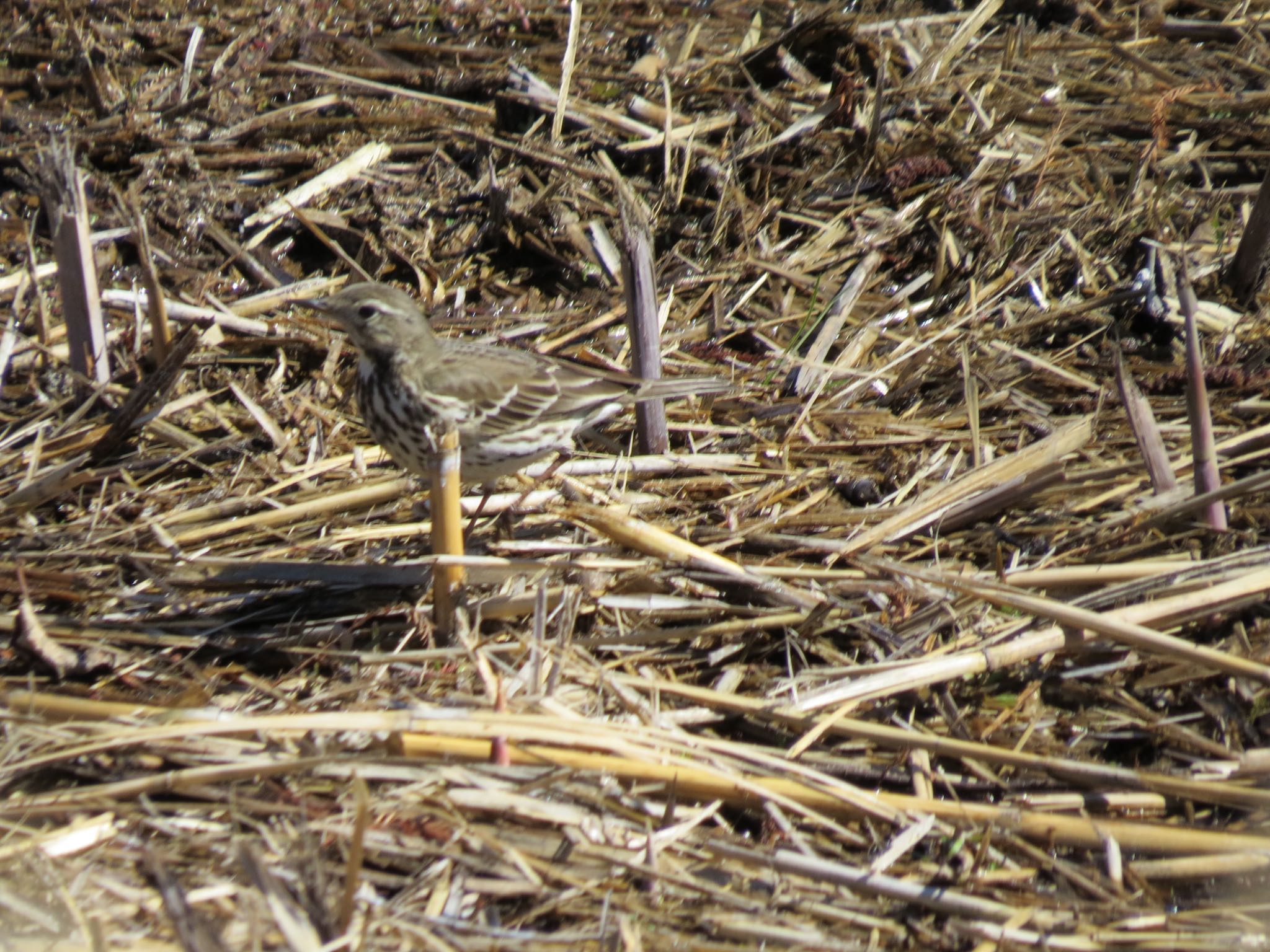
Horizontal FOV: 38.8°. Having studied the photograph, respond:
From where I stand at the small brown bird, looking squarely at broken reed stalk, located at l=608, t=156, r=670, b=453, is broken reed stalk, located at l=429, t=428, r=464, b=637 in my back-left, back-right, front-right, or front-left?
back-right

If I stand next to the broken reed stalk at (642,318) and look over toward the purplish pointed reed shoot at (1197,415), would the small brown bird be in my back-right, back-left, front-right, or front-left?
back-right

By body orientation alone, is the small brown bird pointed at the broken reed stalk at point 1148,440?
no

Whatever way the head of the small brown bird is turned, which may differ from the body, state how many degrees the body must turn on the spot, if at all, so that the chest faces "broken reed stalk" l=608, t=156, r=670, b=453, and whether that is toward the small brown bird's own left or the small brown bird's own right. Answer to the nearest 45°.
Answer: approximately 180°

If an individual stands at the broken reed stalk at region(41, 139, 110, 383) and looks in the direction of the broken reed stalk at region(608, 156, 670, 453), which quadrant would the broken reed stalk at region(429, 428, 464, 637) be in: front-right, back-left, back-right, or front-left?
front-right

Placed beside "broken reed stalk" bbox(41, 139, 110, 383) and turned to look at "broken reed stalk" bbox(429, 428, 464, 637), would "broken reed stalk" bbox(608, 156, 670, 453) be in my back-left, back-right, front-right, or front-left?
front-left

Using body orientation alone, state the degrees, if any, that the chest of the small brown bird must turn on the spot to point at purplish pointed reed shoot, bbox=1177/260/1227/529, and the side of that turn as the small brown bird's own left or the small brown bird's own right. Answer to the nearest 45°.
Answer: approximately 135° to the small brown bird's own left

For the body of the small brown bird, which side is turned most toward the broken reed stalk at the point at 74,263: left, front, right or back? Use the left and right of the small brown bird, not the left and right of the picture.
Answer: front

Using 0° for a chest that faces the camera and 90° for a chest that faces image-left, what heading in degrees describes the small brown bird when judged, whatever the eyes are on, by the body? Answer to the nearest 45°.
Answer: approximately 90°

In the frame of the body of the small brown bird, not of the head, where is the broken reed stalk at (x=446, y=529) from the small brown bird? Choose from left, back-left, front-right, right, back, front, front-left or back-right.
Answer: left
